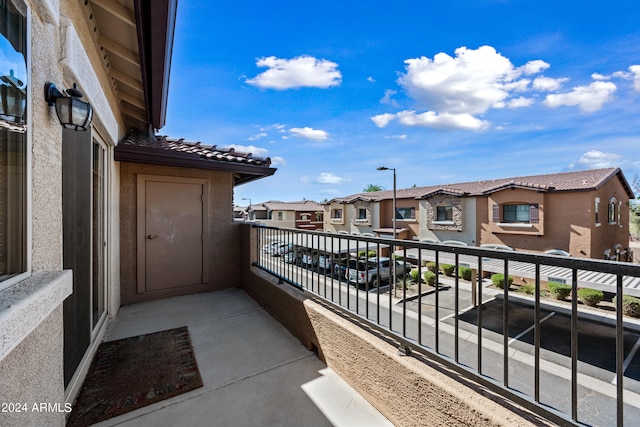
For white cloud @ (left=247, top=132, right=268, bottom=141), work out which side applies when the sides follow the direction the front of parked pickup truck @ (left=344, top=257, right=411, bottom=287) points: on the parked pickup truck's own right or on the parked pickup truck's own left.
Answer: on the parked pickup truck's own left

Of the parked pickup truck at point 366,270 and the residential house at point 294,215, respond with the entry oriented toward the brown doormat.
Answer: the residential house

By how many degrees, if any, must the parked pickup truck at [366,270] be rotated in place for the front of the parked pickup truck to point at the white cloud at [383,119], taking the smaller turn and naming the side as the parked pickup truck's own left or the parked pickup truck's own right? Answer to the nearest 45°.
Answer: approximately 45° to the parked pickup truck's own left

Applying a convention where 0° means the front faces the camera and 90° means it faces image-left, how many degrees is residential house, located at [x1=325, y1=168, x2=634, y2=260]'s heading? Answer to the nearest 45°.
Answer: approximately 45°

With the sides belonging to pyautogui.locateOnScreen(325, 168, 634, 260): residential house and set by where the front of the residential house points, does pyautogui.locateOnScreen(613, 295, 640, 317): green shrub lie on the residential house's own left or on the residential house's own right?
on the residential house's own left

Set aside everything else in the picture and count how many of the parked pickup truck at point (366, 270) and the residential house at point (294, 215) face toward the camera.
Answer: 1

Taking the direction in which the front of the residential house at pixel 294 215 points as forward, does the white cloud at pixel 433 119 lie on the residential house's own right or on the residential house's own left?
on the residential house's own left
